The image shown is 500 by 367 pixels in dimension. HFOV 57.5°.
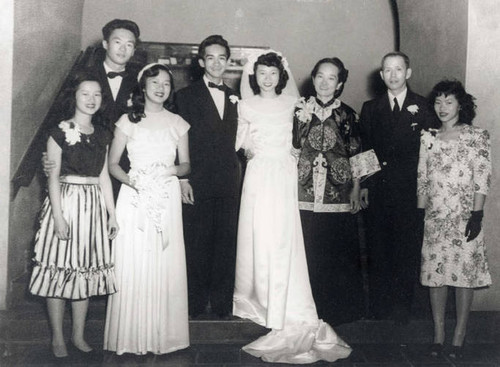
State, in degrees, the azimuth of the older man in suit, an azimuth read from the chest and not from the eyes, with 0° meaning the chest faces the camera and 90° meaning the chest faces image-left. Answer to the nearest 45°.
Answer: approximately 0°

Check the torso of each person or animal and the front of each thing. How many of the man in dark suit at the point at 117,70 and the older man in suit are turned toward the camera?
2

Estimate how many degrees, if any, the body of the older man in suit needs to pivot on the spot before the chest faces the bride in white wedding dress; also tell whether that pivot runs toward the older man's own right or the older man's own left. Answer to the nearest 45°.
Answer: approximately 45° to the older man's own right

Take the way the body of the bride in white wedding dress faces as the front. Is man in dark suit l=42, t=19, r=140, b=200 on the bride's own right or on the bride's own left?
on the bride's own right

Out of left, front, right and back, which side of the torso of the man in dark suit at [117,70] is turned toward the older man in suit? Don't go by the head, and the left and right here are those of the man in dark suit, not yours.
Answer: left

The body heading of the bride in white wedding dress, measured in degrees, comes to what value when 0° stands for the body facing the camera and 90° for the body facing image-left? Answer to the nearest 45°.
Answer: approximately 0°
